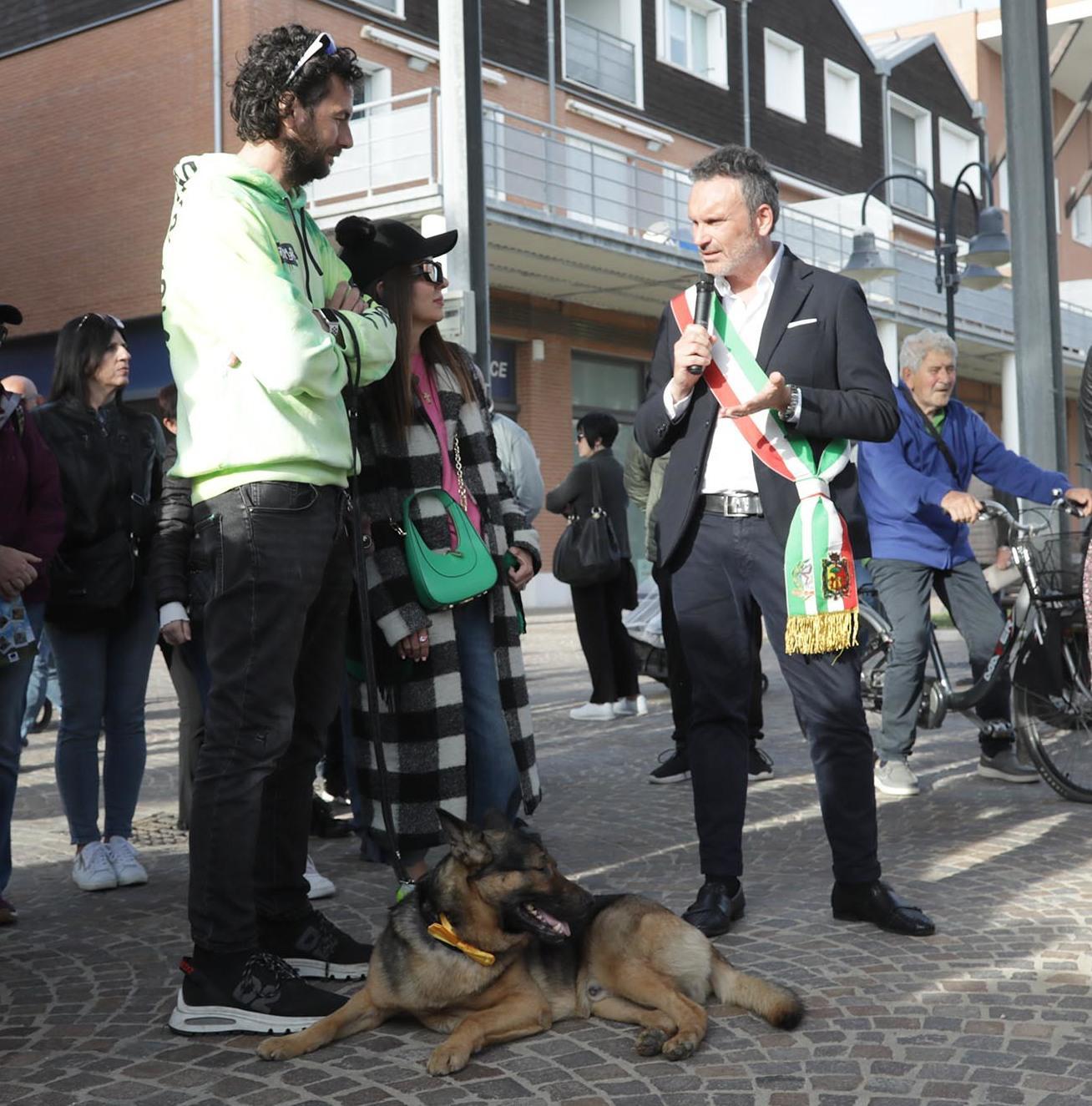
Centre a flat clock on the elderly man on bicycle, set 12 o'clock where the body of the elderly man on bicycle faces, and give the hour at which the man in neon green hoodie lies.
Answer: The man in neon green hoodie is roughly at 2 o'clock from the elderly man on bicycle.

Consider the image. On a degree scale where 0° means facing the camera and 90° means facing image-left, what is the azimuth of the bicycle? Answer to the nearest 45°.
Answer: approximately 315°

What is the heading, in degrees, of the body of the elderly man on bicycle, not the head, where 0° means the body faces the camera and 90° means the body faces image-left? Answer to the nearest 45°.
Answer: approximately 315°

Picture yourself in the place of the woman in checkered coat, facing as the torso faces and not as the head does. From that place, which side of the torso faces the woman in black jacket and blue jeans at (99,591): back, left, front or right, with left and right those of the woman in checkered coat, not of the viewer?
back

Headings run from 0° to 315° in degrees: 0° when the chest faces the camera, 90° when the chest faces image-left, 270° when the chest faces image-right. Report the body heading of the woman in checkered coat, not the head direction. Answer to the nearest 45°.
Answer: approximately 315°

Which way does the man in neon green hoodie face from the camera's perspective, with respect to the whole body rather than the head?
to the viewer's right

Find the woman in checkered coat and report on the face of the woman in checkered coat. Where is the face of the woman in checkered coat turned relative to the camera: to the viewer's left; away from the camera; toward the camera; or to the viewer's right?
to the viewer's right

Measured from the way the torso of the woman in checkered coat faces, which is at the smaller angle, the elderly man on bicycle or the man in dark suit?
the man in dark suit

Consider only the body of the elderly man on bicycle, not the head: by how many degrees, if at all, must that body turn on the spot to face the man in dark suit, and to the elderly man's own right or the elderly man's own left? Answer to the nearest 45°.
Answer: approximately 45° to the elderly man's own right

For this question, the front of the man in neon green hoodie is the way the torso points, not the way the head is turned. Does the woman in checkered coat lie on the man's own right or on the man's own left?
on the man's own left

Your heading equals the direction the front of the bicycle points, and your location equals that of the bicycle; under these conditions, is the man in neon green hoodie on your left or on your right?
on your right

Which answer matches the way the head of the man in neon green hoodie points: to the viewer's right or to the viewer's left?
to the viewer's right

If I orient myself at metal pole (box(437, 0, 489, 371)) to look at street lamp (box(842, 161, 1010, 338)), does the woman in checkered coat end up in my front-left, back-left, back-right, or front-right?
back-right

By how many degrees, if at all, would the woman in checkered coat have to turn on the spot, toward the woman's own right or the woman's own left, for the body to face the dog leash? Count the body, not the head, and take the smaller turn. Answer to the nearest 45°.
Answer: approximately 45° to the woman's own right
